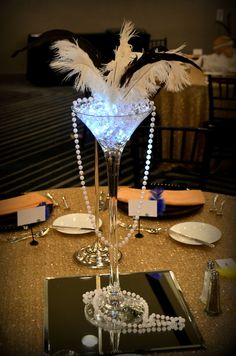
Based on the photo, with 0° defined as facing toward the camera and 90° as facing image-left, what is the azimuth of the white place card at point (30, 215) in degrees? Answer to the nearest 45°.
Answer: approximately 315°
